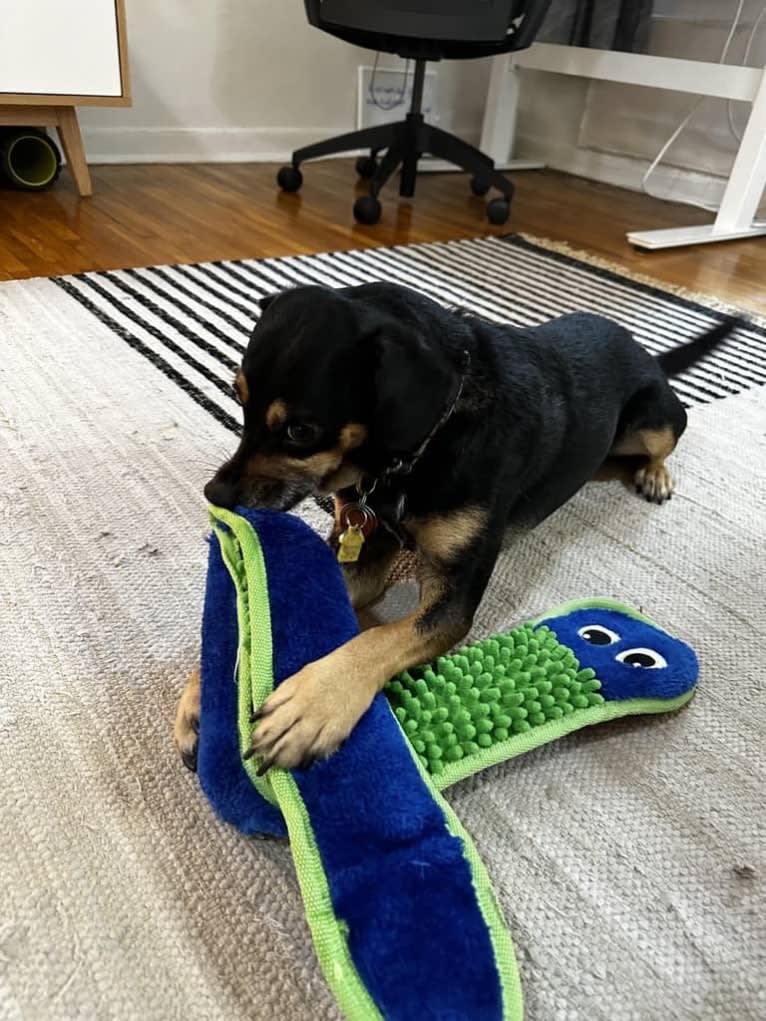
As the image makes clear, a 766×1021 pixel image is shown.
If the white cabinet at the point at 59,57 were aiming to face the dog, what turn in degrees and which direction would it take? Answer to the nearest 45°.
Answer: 0° — it already faces it

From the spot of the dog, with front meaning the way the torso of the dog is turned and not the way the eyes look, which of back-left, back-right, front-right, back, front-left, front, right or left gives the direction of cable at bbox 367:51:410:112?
back-right

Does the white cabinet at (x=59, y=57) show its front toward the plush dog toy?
yes

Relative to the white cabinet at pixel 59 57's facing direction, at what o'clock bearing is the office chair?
The office chair is roughly at 9 o'clock from the white cabinet.

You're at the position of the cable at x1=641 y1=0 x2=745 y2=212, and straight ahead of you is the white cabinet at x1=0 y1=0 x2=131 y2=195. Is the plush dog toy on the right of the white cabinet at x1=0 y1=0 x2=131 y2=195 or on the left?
left

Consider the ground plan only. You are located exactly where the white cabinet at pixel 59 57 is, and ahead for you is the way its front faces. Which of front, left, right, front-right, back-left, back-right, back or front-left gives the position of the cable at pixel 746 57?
left

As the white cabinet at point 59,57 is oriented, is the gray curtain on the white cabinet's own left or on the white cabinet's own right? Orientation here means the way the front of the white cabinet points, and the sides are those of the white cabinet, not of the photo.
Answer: on the white cabinet's own left

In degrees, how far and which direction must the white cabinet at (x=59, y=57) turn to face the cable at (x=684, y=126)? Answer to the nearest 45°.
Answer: approximately 90° to its left

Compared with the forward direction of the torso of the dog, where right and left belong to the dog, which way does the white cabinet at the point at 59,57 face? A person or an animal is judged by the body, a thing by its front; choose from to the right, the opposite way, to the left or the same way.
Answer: to the left

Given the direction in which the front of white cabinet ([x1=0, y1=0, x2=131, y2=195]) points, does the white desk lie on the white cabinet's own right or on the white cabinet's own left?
on the white cabinet's own left

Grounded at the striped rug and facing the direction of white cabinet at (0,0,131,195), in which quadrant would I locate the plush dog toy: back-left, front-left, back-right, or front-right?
back-left
